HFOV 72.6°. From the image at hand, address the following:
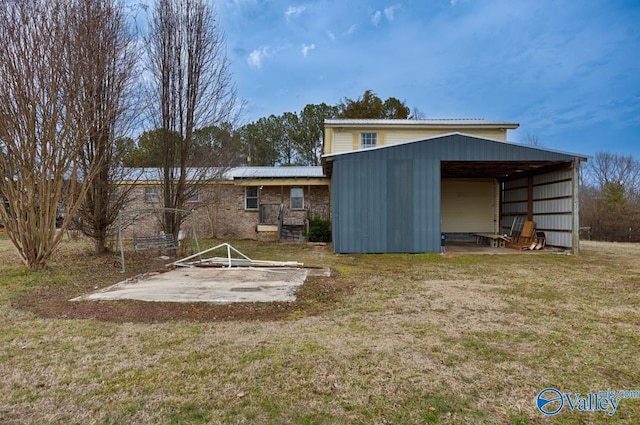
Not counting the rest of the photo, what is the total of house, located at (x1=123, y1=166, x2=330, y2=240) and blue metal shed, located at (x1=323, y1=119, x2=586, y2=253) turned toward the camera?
2

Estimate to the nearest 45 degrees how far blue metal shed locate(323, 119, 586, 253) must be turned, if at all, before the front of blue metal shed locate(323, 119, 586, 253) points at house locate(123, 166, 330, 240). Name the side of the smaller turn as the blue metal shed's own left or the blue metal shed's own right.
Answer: approximately 135° to the blue metal shed's own right

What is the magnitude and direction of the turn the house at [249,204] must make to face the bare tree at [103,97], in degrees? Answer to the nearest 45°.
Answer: approximately 45° to its right

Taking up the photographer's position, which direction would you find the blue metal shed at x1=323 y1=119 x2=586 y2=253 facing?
facing the viewer

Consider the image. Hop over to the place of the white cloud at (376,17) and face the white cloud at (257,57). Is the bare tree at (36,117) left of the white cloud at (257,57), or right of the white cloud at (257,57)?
left

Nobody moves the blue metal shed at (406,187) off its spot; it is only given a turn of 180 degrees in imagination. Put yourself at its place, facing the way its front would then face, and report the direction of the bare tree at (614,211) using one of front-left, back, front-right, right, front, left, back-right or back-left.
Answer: front-right

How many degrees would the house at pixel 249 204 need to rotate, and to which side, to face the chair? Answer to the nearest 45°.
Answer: approximately 45° to its left

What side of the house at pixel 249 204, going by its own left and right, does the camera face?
front
